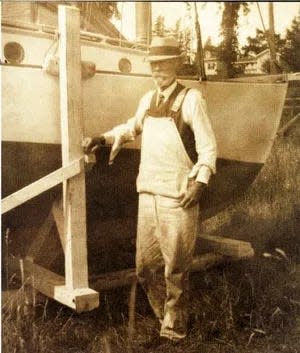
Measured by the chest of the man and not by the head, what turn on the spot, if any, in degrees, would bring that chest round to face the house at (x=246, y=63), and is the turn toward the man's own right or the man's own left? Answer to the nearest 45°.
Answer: approximately 180°

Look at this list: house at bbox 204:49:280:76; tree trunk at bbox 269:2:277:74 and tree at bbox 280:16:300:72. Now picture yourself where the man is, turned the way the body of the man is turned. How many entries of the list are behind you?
3

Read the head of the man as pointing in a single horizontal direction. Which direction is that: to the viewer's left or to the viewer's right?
to the viewer's left

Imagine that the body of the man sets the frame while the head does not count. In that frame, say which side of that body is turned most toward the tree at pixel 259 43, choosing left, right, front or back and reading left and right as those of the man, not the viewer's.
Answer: back

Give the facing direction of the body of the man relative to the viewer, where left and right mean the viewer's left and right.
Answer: facing the viewer and to the left of the viewer

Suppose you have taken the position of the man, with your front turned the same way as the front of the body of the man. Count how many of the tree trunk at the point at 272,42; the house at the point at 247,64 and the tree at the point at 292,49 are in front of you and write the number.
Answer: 0
